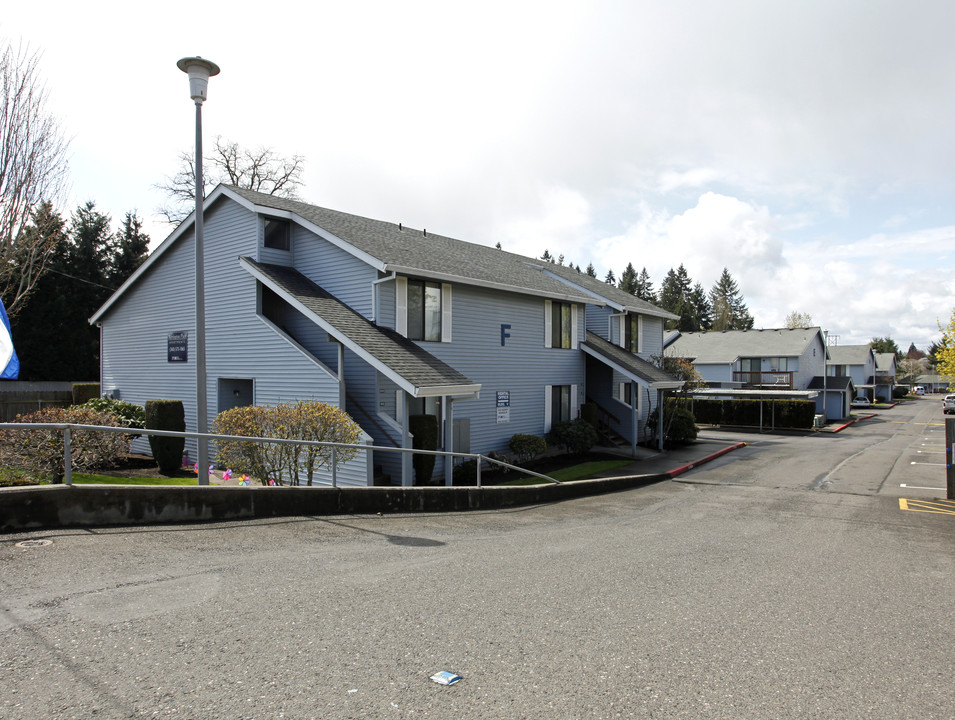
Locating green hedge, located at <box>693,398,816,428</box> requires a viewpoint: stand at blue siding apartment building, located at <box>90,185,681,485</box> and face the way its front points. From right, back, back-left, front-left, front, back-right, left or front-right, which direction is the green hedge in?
left

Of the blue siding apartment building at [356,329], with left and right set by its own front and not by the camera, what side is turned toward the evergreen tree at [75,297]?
back

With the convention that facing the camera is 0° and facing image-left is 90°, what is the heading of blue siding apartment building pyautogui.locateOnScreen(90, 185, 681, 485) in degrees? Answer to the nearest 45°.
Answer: approximately 315°

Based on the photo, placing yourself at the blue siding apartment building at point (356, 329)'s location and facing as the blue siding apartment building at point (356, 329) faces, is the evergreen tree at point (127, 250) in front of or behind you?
behind

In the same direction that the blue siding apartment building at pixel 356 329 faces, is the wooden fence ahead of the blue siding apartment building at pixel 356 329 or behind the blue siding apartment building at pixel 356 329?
behind

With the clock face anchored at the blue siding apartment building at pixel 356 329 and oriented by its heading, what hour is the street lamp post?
The street lamp post is roughly at 2 o'clock from the blue siding apartment building.

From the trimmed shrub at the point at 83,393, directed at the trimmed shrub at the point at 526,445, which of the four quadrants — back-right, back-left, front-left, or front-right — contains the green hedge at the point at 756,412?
front-left

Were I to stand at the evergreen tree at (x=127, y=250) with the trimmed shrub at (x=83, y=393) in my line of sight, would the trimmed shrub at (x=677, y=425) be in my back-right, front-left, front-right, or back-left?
front-left

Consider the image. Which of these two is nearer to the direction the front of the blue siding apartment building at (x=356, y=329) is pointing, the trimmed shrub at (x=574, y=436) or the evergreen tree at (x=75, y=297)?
the trimmed shrub

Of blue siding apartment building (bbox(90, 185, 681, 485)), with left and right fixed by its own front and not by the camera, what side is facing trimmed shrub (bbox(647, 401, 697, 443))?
left
